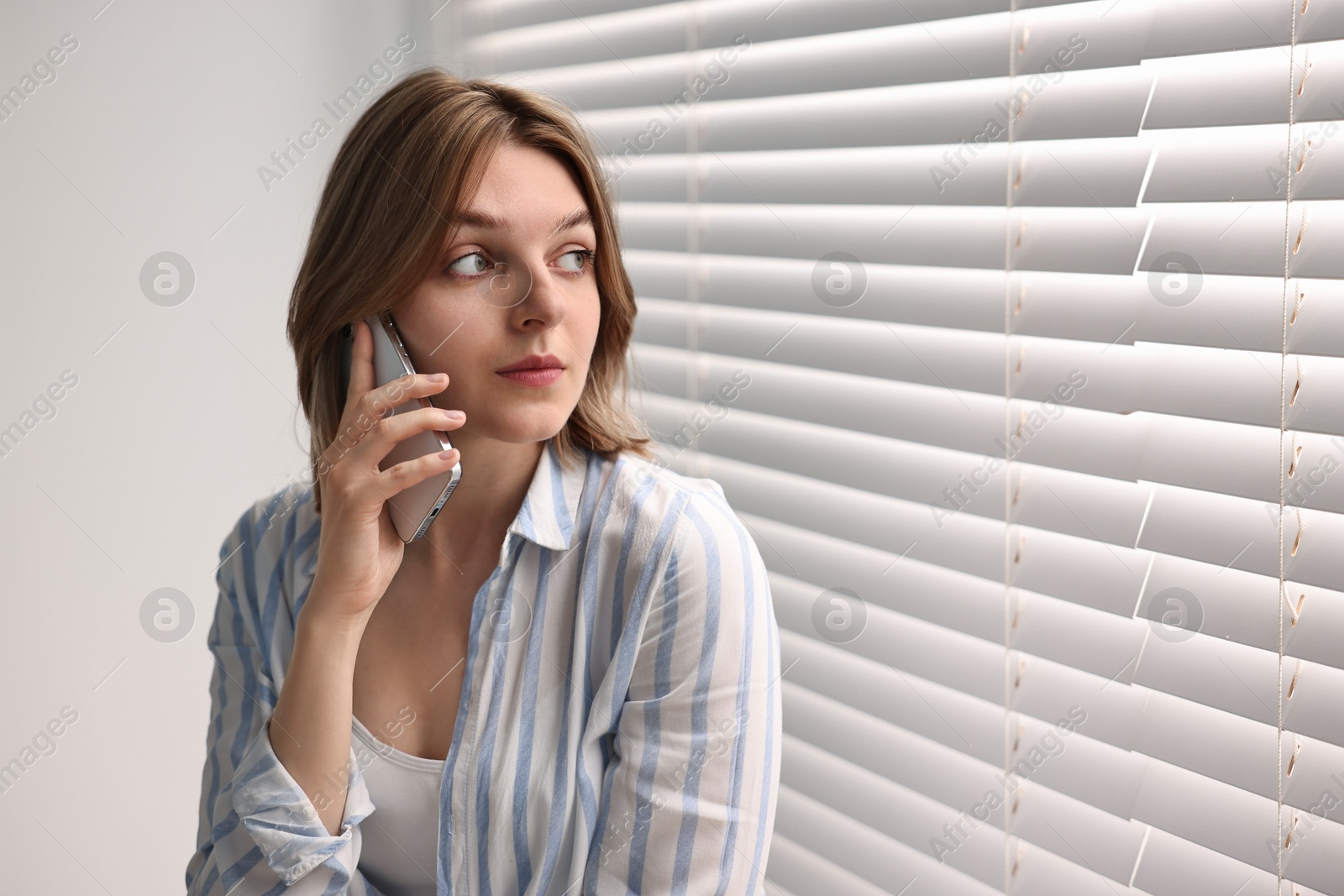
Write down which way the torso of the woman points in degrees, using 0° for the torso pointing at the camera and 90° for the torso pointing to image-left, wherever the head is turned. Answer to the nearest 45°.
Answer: approximately 45°

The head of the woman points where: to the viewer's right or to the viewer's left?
to the viewer's right
